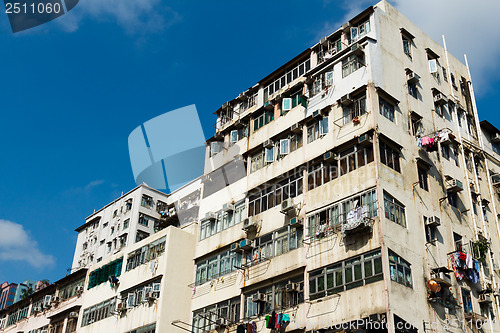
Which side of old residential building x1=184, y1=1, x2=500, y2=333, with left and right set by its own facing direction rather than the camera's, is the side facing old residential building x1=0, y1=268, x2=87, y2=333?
right

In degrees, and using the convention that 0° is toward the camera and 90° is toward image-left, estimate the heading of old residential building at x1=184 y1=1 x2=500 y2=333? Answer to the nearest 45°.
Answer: approximately 45°

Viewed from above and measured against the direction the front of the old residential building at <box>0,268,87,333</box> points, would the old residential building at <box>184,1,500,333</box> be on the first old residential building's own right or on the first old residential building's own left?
on the first old residential building's own left

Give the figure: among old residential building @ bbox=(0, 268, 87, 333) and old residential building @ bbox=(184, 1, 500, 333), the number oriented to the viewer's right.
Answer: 0

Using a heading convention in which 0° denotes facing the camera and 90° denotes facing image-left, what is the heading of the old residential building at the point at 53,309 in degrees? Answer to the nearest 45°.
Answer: approximately 45°
